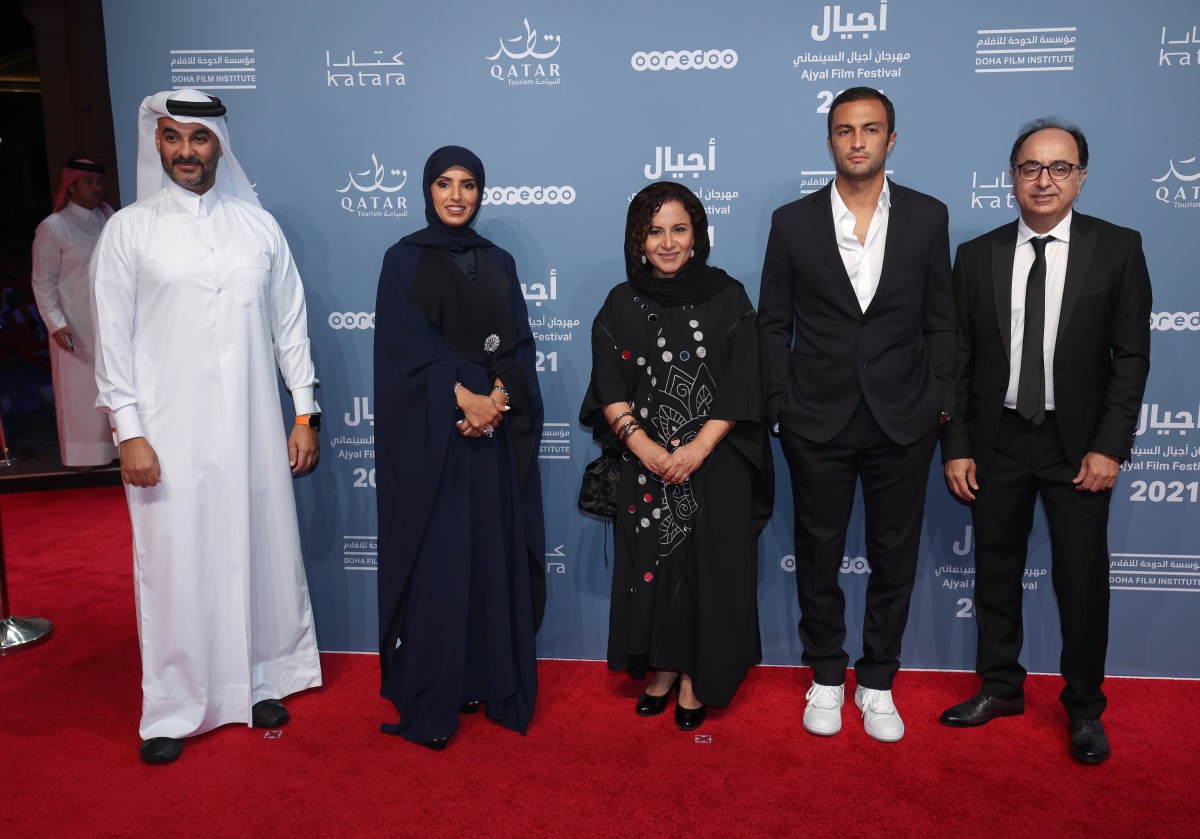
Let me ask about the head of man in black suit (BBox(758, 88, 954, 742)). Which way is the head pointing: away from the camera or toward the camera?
toward the camera

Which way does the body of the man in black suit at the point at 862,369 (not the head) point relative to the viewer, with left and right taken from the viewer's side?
facing the viewer

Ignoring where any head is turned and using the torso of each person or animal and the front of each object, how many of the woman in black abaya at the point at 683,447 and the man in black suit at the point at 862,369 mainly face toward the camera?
2

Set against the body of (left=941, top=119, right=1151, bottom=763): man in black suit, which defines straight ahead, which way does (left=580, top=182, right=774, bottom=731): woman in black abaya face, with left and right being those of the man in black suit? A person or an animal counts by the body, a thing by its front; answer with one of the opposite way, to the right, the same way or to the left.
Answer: the same way

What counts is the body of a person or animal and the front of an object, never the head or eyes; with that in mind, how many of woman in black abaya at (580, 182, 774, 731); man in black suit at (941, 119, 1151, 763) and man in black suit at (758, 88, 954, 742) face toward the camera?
3

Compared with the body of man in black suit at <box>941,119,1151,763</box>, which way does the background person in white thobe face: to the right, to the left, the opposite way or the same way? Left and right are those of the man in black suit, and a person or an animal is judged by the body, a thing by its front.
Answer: to the left

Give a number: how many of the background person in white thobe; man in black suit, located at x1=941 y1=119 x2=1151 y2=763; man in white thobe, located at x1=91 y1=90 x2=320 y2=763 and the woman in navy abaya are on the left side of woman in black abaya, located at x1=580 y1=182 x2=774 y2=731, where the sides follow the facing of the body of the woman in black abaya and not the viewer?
1

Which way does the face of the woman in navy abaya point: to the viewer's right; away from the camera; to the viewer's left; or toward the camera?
toward the camera

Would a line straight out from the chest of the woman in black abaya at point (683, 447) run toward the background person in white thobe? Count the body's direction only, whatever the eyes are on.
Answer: no

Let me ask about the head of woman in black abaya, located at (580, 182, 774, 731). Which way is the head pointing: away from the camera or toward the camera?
toward the camera

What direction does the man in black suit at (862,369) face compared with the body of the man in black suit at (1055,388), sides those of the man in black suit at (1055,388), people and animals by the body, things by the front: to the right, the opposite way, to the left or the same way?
the same way

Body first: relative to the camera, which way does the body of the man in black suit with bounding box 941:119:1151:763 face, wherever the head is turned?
toward the camera

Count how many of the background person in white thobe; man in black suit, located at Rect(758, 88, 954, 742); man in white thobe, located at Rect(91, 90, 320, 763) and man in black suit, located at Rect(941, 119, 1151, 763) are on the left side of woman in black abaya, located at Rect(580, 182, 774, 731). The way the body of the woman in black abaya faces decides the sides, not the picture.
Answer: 2

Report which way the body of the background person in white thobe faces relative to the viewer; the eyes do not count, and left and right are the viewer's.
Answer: facing the viewer and to the right of the viewer

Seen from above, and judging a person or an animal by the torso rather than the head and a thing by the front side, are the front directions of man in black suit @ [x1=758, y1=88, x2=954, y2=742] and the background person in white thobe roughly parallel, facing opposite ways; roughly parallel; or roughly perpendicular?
roughly perpendicular

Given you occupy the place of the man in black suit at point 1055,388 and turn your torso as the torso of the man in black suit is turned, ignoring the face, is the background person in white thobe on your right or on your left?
on your right

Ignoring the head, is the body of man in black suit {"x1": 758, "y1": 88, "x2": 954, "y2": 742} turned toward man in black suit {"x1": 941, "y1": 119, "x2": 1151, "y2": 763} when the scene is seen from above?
no

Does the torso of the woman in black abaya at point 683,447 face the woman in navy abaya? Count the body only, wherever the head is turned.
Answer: no

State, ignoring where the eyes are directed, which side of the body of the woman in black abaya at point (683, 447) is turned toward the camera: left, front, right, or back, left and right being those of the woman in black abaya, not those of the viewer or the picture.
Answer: front
